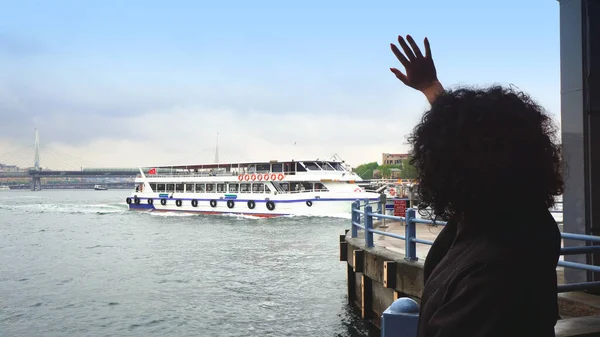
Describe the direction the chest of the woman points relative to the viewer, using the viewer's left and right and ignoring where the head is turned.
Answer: facing away from the viewer and to the left of the viewer

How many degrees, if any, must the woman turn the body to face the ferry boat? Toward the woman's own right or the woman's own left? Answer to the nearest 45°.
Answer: approximately 45° to the woman's own right

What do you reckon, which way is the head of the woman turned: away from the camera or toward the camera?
away from the camera

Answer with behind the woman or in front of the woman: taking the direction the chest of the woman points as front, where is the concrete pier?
in front

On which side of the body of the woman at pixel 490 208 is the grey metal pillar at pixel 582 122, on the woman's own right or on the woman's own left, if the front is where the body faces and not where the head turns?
on the woman's own right

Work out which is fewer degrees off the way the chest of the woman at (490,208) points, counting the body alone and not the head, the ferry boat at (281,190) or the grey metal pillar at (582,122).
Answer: the ferry boat
